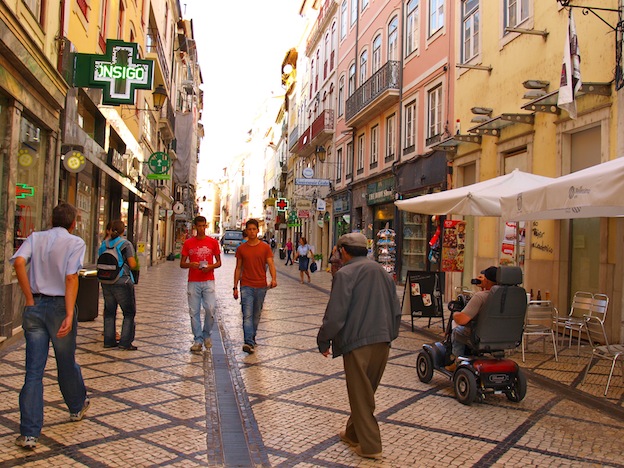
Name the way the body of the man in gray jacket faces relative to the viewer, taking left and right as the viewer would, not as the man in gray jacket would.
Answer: facing away from the viewer and to the left of the viewer

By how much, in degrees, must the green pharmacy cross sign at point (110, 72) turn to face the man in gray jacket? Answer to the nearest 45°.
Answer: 0° — it already faces them

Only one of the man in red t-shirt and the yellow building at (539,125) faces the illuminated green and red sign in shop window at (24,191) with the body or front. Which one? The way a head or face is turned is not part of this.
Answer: the yellow building

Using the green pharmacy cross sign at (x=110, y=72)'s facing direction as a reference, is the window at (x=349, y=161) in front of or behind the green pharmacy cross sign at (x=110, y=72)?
behind

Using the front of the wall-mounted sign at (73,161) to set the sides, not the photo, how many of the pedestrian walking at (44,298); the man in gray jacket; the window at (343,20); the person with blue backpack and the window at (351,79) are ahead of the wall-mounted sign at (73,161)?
3

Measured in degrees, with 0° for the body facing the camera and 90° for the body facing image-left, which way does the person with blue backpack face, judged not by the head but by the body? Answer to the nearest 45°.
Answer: approximately 225°

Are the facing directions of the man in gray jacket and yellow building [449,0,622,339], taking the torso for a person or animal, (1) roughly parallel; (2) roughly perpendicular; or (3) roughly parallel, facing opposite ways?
roughly perpendicular

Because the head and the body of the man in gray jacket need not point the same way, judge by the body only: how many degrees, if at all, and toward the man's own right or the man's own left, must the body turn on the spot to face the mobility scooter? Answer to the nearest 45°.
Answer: approximately 90° to the man's own right
